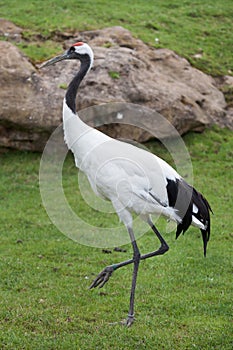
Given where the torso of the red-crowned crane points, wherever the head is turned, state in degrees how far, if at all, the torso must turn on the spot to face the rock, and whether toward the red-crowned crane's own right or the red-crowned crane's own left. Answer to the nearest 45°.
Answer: approximately 90° to the red-crowned crane's own right

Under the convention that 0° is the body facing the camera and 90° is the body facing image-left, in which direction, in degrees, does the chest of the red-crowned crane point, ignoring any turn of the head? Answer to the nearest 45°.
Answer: approximately 90°

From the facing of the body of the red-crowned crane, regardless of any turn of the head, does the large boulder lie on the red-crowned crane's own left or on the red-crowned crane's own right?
on the red-crowned crane's own right
